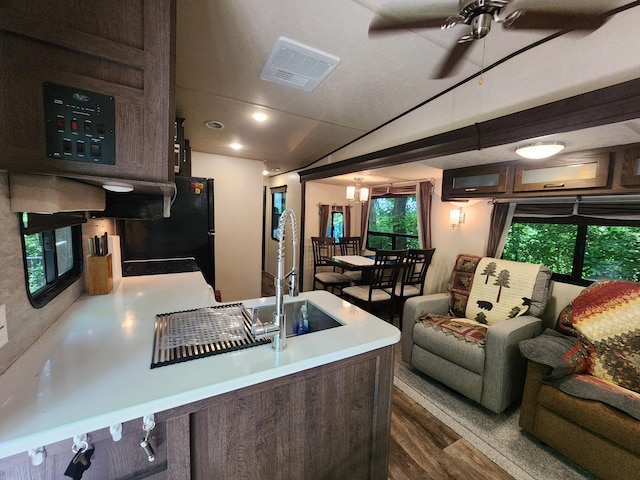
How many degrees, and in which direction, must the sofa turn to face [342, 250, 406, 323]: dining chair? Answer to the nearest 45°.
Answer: approximately 45° to its right

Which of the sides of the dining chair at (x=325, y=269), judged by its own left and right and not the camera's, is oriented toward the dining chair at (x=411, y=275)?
front

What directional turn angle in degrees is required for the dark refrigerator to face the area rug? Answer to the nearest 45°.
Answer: approximately 45° to its right

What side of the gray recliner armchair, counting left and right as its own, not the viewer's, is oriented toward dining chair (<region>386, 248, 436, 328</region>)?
right

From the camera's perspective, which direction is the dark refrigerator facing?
to the viewer's right

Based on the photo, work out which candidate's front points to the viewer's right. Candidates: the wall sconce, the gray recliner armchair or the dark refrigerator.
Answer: the dark refrigerator

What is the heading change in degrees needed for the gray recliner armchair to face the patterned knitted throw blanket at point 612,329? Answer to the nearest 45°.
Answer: approximately 135° to its left

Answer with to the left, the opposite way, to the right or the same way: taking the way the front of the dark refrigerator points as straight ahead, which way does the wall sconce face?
the opposite way

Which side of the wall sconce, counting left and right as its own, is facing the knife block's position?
front

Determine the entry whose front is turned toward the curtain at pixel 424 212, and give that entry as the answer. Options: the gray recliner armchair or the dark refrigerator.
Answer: the dark refrigerator
